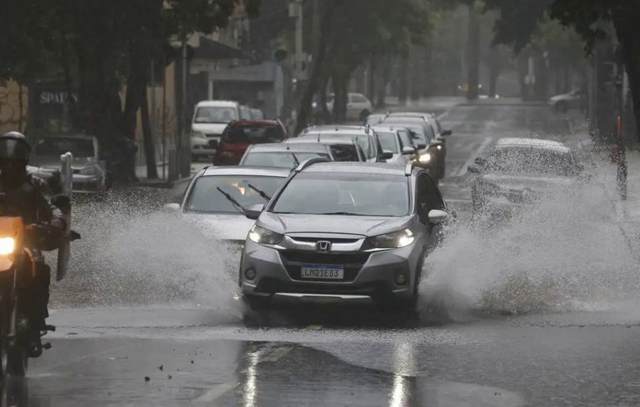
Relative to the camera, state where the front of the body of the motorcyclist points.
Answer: toward the camera

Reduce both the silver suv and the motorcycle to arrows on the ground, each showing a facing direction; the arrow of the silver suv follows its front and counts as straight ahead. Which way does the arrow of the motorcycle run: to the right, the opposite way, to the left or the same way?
the same way

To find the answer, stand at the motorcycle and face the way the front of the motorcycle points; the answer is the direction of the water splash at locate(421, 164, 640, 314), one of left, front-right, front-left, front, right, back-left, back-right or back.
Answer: back-left

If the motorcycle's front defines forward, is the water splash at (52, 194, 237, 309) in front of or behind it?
behind

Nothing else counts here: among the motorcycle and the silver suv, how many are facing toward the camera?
2

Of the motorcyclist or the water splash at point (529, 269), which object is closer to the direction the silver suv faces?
the motorcyclist

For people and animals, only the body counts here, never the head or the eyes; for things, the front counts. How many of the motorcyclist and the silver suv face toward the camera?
2

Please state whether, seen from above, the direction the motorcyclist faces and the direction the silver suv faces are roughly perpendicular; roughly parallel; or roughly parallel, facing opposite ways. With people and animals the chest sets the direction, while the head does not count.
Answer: roughly parallel

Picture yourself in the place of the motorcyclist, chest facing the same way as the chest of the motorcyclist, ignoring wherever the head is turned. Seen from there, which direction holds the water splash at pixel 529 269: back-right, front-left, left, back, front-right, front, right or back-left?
back-left

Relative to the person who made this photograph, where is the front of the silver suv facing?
facing the viewer

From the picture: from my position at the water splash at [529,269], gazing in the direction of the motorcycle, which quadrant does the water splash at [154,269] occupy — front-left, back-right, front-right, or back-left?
front-right

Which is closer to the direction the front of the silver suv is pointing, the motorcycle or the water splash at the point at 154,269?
the motorcycle

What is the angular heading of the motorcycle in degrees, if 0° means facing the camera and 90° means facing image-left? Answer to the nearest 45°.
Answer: approximately 0°

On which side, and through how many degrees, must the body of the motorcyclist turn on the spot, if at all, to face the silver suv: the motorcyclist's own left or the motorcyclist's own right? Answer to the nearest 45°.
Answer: approximately 135° to the motorcyclist's own left
